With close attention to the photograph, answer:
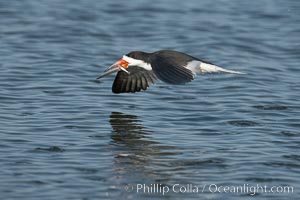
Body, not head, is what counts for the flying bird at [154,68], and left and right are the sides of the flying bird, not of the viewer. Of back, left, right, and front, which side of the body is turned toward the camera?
left
